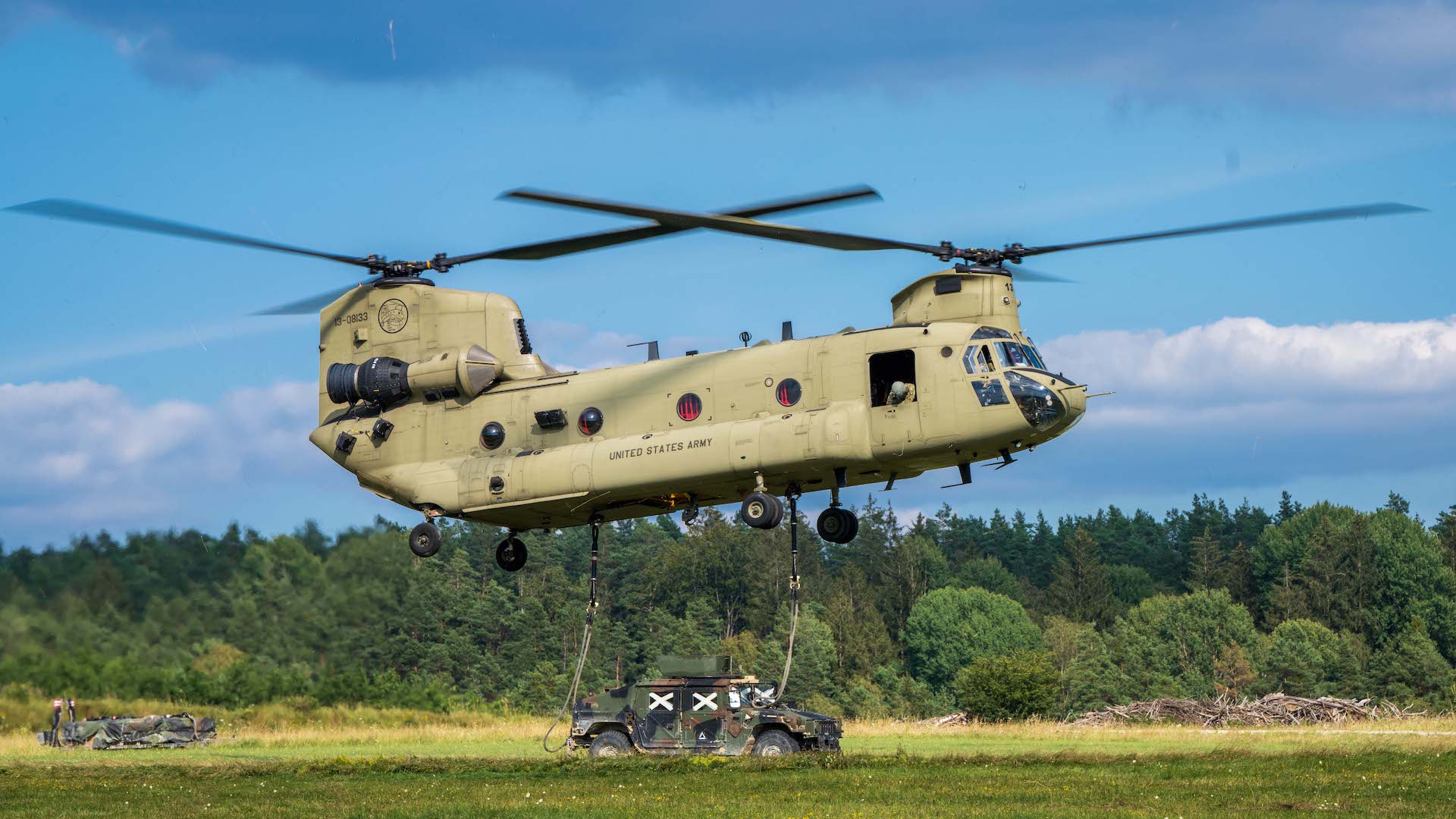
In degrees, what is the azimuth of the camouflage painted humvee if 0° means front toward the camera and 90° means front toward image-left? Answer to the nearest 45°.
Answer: approximately 270°

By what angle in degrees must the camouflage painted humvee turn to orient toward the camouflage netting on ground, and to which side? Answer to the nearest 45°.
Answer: approximately 135° to its left

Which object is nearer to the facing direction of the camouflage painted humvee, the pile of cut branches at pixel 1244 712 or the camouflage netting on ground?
the pile of cut branches

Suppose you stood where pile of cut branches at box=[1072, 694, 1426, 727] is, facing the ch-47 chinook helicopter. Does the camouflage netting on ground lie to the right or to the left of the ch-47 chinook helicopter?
right
